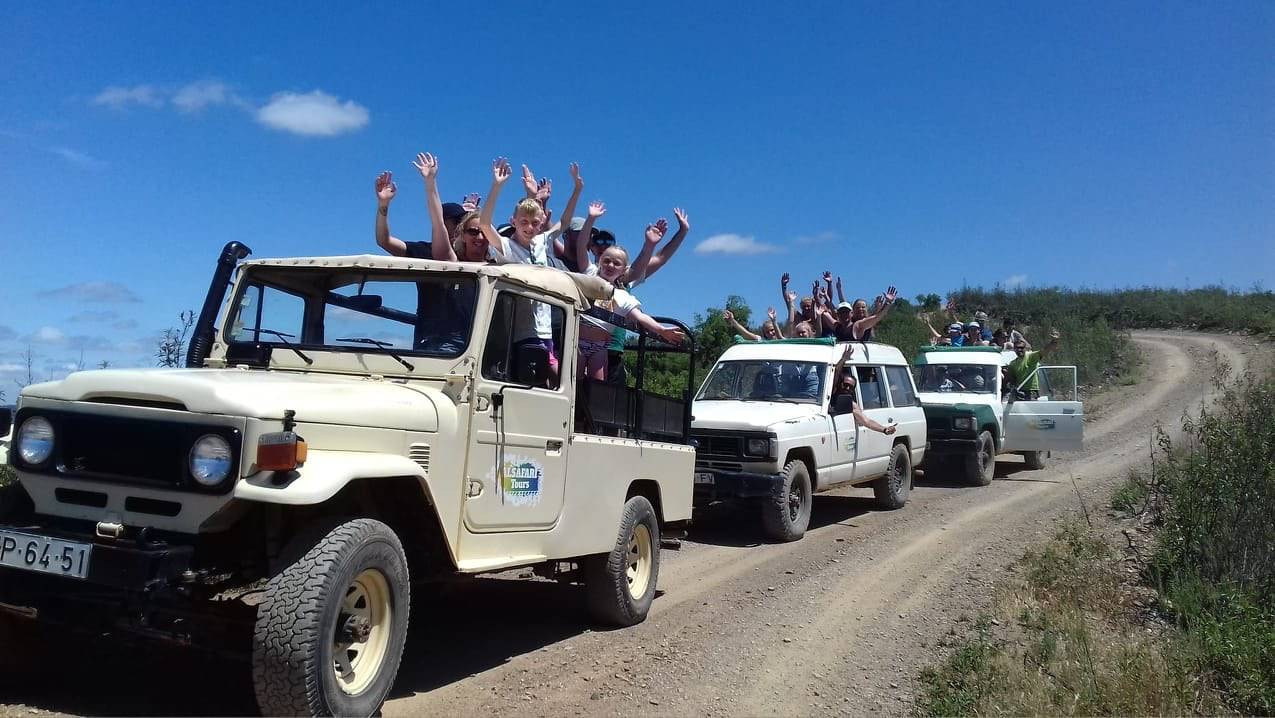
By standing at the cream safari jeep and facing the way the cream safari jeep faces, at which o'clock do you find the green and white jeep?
The green and white jeep is roughly at 6 o'clock from the cream safari jeep.

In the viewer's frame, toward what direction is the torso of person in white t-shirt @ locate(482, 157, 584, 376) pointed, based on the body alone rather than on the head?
toward the camera

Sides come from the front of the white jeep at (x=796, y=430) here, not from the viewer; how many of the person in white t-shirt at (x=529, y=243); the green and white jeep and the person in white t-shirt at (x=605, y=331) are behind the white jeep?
1

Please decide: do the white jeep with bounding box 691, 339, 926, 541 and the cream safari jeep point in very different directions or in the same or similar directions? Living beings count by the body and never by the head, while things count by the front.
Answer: same or similar directions

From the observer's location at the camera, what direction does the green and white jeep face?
facing the viewer and to the left of the viewer

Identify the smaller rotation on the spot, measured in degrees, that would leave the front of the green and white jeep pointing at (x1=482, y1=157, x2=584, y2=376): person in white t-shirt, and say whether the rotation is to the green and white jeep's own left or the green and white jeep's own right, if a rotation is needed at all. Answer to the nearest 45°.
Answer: approximately 45° to the green and white jeep's own left

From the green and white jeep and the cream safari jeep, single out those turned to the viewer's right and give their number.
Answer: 0

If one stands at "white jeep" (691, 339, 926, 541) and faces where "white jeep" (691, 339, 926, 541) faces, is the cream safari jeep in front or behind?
in front

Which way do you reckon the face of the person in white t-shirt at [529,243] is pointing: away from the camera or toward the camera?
toward the camera

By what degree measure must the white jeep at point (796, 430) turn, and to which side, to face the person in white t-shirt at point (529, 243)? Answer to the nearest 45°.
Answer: approximately 45° to its left

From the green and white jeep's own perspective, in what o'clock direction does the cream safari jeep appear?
The cream safari jeep is roughly at 11 o'clock from the green and white jeep.

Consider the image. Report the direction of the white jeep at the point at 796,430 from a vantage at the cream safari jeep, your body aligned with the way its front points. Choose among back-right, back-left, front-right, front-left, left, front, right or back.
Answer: back

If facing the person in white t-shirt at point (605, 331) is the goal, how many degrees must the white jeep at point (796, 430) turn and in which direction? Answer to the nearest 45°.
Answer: approximately 45° to its left

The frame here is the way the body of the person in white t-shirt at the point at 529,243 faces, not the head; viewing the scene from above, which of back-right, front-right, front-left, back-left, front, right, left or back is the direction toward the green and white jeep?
back-left
